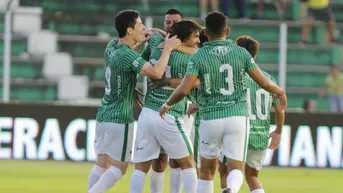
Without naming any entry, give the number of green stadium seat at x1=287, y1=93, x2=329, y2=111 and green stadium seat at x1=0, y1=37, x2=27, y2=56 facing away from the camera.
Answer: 0

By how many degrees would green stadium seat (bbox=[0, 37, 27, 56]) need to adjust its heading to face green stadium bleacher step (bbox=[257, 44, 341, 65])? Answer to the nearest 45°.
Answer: approximately 90° to its left

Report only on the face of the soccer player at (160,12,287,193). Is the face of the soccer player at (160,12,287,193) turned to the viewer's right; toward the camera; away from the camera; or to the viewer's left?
away from the camera

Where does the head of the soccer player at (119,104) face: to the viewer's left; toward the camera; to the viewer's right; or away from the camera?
to the viewer's right

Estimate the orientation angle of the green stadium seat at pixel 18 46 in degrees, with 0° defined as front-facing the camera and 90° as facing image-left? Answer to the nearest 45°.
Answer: approximately 0°

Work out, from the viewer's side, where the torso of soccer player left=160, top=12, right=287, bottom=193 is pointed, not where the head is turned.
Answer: away from the camera

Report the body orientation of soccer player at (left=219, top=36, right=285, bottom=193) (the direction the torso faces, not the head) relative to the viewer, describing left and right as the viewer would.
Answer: facing away from the viewer and to the left of the viewer

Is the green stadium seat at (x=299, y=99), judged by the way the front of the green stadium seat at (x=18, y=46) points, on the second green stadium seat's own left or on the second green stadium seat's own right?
on the second green stadium seat's own left
